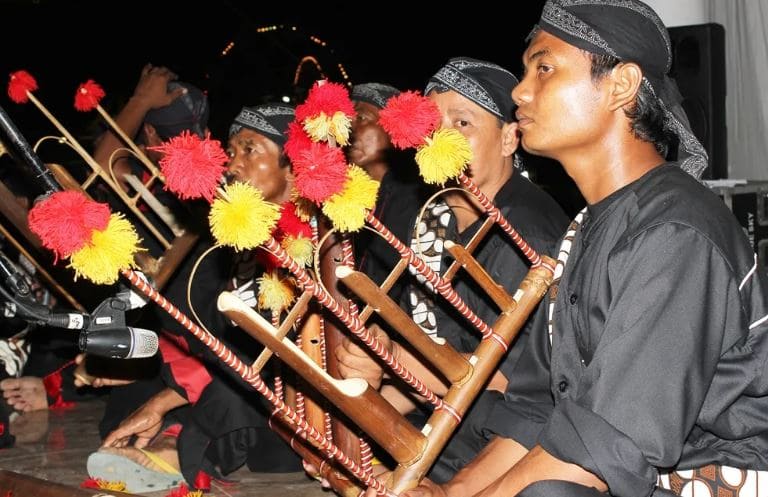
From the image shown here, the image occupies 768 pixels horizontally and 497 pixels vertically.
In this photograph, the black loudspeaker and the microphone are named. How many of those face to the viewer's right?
1

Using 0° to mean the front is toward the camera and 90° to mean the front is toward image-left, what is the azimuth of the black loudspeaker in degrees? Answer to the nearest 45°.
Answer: approximately 45°

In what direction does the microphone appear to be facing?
to the viewer's right

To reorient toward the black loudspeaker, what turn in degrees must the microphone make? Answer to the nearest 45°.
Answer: approximately 45° to its left

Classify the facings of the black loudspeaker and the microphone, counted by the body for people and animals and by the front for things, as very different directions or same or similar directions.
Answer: very different directions

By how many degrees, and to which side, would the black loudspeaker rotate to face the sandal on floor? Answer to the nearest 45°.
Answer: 0° — it already faces it
